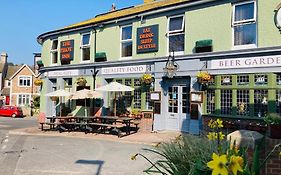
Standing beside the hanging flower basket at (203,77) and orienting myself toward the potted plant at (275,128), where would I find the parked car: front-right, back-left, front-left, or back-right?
back-right

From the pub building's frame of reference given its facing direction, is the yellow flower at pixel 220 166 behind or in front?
in front

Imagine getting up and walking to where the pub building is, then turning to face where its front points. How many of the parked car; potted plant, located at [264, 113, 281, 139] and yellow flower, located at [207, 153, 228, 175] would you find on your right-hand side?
1

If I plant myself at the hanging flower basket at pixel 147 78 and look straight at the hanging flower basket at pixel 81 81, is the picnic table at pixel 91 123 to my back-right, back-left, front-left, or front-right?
front-left

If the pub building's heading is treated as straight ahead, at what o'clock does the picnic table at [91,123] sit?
The picnic table is roughly at 2 o'clock from the pub building.

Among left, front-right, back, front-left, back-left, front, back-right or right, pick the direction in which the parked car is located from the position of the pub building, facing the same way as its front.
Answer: right

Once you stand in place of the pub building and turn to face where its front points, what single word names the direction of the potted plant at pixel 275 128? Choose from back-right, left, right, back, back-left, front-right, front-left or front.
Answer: front-left

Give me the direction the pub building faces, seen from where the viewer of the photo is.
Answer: facing the viewer and to the left of the viewer
